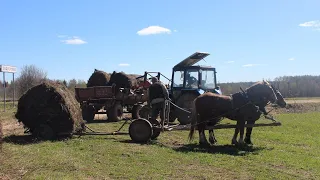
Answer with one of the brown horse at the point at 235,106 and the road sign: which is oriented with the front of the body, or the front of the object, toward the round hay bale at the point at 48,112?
the road sign

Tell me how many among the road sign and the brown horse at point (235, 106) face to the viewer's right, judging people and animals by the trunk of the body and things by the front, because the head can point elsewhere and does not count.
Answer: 1

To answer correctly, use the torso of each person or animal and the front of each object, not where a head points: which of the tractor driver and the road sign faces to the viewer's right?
the tractor driver

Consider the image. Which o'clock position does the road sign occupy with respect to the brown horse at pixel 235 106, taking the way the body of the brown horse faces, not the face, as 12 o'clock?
The road sign is roughly at 7 o'clock from the brown horse.

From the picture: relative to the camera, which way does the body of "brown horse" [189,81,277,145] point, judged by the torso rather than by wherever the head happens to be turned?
to the viewer's right

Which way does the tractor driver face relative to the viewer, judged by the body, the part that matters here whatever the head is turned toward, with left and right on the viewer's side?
facing to the right of the viewer

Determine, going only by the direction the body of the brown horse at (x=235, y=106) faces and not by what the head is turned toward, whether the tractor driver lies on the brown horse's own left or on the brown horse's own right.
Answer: on the brown horse's own left

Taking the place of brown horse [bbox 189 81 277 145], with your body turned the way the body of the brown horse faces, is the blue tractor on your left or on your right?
on your left
